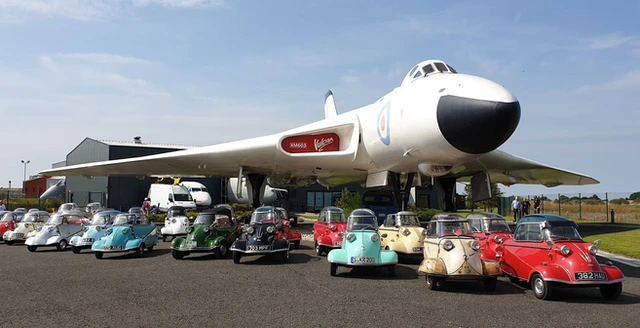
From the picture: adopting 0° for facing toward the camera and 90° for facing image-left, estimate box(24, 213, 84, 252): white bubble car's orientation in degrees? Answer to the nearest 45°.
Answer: approximately 45°

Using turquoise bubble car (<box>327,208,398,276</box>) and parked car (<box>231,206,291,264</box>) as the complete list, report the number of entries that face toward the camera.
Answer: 2

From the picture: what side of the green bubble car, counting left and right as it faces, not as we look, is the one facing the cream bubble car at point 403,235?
left

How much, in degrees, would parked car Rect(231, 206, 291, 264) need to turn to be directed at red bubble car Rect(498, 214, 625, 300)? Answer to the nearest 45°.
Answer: approximately 45° to its left

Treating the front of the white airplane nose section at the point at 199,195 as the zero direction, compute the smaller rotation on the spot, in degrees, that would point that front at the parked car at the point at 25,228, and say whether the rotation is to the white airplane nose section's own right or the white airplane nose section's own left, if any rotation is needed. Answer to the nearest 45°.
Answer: approximately 45° to the white airplane nose section's own right

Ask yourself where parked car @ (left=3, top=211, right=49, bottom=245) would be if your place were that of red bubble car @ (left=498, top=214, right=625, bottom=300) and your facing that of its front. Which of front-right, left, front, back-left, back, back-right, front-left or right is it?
back-right

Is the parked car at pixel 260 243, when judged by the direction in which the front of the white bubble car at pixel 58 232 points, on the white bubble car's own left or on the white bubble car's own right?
on the white bubble car's own left
